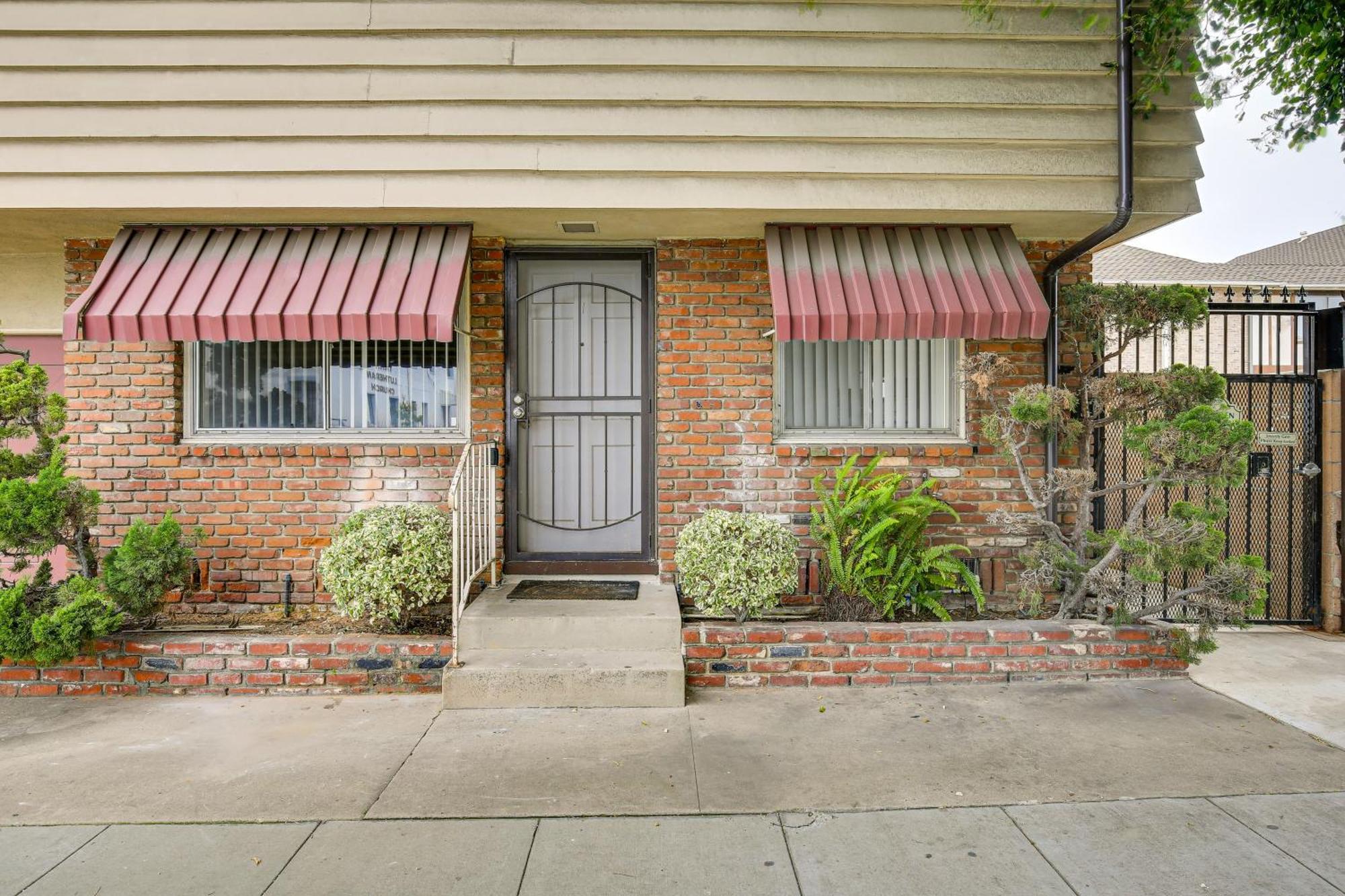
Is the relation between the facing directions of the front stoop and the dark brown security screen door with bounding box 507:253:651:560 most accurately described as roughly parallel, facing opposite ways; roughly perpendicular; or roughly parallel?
roughly parallel

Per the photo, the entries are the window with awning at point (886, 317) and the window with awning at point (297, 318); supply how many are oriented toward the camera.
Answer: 2

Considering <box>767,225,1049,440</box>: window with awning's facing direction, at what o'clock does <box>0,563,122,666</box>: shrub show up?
The shrub is roughly at 2 o'clock from the window with awning.

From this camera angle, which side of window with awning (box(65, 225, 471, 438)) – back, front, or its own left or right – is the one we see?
front

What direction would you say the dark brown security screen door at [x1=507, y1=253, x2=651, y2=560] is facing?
toward the camera

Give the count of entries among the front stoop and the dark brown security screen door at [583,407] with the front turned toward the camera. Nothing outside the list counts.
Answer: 2

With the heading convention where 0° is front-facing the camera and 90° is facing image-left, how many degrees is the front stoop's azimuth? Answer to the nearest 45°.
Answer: approximately 0°

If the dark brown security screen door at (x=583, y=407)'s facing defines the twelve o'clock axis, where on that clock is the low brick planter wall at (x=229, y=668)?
The low brick planter wall is roughly at 2 o'clock from the dark brown security screen door.

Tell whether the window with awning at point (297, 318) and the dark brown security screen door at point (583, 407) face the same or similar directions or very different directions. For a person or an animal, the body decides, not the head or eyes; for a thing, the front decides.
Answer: same or similar directions

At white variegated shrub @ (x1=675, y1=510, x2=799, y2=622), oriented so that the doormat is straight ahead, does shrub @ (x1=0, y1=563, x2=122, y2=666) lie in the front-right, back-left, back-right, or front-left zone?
front-left

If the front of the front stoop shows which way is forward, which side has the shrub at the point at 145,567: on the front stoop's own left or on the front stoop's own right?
on the front stoop's own right

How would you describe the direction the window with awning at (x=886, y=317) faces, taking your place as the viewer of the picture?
facing the viewer

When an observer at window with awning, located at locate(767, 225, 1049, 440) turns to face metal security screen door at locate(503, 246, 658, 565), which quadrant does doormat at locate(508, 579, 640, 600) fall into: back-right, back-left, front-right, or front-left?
front-left

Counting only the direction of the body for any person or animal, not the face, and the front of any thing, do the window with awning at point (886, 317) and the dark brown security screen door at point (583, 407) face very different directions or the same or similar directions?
same or similar directions

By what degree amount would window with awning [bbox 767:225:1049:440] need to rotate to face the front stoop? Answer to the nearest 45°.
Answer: approximately 45° to its right

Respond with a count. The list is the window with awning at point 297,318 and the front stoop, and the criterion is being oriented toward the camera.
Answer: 2

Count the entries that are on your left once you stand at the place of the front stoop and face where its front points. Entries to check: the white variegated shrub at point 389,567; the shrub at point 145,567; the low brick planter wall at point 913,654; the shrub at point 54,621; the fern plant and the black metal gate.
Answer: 3

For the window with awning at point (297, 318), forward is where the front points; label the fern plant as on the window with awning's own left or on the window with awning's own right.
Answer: on the window with awning's own left

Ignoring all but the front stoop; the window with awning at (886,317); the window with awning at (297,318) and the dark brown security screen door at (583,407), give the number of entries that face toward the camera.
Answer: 4
